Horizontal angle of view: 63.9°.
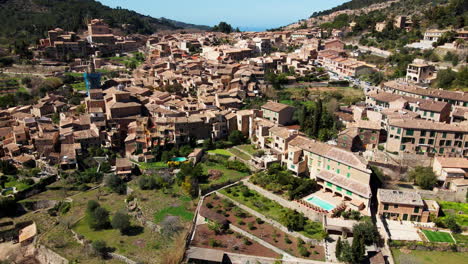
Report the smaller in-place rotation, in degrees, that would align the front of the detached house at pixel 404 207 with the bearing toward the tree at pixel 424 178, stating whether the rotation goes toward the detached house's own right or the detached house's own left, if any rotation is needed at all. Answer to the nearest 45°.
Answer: approximately 180°

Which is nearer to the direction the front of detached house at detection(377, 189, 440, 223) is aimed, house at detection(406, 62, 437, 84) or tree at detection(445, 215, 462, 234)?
the tree

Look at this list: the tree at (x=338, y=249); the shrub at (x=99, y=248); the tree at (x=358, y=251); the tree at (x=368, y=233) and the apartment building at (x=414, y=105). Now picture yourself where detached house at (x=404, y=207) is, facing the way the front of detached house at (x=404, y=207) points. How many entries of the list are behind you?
1

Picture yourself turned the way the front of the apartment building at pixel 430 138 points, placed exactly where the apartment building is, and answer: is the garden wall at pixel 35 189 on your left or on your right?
on your right

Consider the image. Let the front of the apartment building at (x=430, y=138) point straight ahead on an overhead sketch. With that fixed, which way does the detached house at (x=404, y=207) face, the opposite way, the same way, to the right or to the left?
the same way

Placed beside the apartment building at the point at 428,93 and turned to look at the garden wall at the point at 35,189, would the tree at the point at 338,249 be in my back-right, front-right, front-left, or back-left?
front-left

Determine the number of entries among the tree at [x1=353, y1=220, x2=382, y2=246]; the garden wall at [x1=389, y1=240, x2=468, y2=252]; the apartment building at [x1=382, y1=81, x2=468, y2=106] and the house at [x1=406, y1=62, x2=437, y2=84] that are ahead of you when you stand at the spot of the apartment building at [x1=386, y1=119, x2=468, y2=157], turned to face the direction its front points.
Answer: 2

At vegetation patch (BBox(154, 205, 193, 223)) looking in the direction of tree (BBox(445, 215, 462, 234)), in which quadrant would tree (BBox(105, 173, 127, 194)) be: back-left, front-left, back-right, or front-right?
back-left

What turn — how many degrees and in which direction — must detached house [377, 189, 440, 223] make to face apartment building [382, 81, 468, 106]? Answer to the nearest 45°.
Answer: approximately 180°

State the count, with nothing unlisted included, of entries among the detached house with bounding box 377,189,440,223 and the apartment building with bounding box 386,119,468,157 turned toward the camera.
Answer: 2

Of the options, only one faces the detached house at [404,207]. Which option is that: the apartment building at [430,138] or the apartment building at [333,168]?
the apartment building at [430,138]

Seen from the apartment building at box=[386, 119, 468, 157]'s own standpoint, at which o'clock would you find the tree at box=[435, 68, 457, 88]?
The tree is roughly at 6 o'clock from the apartment building.

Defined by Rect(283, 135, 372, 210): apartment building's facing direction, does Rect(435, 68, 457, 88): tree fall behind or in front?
behind

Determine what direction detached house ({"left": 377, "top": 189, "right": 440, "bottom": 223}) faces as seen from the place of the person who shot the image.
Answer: facing the viewer

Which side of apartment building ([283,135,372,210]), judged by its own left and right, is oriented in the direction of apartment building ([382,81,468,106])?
back

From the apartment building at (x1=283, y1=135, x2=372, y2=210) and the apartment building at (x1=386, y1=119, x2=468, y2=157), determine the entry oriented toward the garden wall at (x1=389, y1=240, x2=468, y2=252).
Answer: the apartment building at (x1=386, y1=119, x2=468, y2=157)

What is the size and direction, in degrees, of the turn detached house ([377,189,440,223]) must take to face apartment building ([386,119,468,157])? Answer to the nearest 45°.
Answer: approximately 180°

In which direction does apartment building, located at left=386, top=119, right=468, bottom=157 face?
toward the camera

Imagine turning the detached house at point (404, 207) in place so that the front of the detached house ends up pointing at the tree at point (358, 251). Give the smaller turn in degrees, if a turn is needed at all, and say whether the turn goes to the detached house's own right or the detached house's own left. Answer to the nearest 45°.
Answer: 0° — it already faces it

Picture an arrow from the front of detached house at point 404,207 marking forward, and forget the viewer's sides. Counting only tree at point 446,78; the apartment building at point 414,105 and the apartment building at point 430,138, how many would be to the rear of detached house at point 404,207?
3

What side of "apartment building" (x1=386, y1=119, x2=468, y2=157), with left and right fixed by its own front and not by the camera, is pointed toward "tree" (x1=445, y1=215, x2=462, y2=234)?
front

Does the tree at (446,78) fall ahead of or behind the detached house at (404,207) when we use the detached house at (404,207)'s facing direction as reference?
behind

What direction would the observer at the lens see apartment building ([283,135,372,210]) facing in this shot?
facing the viewer and to the left of the viewer
